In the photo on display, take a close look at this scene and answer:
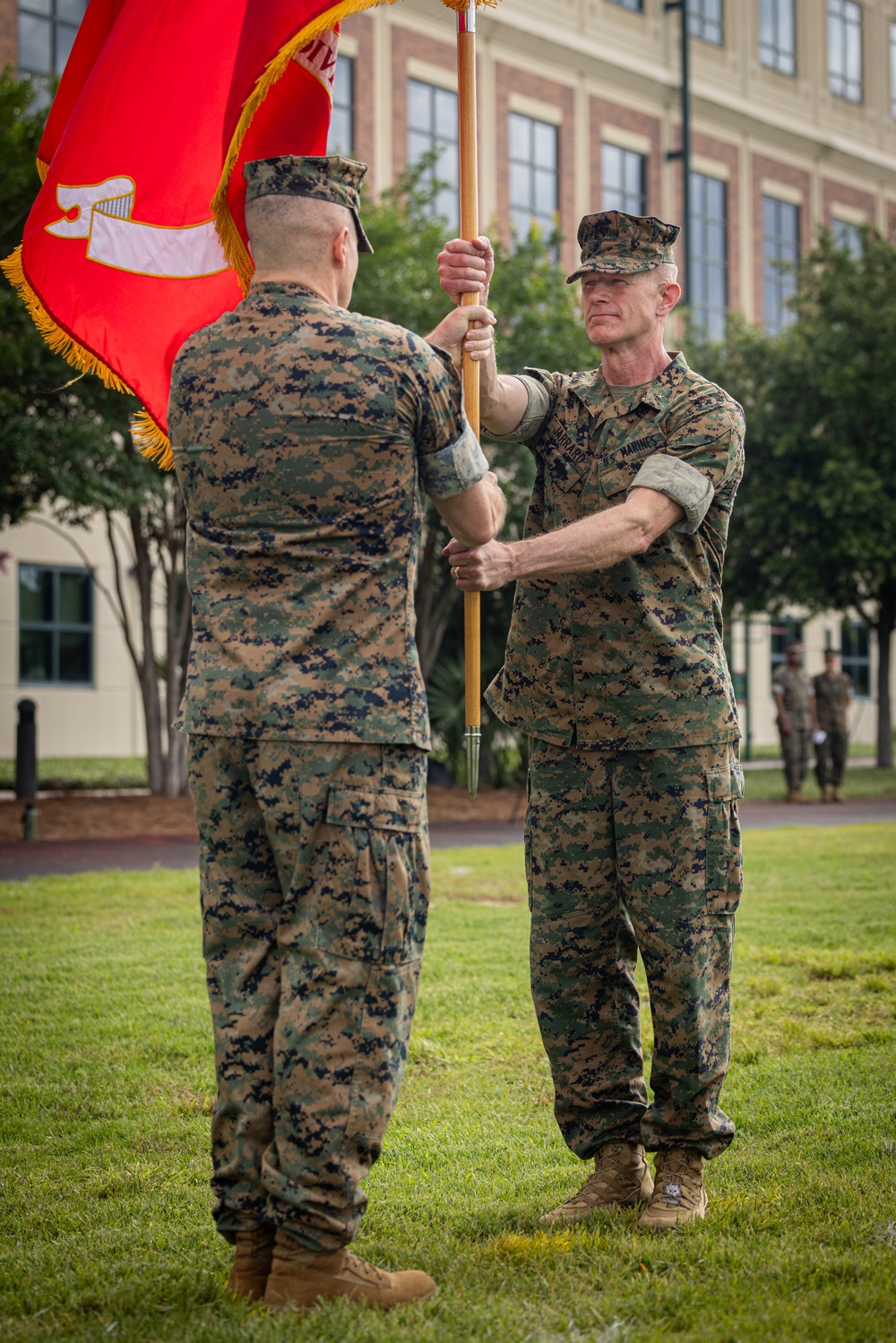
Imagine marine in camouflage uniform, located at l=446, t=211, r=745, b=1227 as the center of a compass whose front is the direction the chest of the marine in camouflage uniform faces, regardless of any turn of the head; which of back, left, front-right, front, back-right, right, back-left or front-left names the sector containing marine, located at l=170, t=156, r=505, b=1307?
front

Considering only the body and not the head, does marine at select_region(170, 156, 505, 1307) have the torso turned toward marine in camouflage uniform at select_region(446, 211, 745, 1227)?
yes

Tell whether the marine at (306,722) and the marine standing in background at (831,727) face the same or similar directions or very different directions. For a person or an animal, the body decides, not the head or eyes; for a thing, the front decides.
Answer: very different directions

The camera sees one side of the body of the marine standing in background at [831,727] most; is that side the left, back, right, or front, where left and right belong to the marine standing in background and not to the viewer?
front

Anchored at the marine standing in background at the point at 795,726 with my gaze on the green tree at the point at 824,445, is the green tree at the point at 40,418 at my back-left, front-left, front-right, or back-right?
back-left

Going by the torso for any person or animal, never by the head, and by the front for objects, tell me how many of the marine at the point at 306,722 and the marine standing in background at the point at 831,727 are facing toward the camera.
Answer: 1

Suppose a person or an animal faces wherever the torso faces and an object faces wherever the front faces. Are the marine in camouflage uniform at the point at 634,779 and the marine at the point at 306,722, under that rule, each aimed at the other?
yes

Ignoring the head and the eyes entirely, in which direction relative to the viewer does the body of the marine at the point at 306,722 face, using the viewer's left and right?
facing away from the viewer and to the right of the viewer

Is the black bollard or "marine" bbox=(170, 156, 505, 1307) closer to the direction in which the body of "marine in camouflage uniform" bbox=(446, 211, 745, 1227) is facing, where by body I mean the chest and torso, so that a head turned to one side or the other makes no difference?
the marine

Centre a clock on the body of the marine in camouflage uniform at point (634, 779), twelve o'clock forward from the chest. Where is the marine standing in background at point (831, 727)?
The marine standing in background is roughly at 5 o'clock from the marine in camouflage uniform.

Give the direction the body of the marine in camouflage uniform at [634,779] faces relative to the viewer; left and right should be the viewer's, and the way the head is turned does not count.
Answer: facing the viewer and to the left of the viewer

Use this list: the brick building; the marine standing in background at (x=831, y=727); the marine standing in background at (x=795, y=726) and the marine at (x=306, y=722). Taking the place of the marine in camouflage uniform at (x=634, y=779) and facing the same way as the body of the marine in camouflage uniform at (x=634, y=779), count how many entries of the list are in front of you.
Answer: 1

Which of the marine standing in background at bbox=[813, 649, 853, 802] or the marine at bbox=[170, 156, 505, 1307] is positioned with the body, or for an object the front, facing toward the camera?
the marine standing in background
